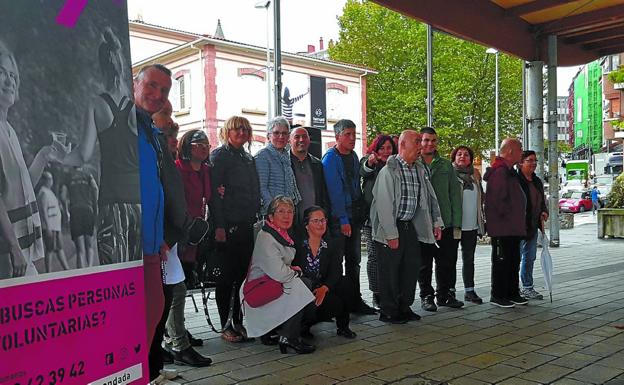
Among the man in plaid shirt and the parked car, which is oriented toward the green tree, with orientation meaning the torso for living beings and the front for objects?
the parked car

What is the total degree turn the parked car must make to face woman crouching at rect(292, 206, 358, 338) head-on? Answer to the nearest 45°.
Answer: approximately 45° to its left

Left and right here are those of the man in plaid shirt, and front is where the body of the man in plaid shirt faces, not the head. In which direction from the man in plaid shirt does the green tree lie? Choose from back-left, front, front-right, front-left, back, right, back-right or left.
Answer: back-left

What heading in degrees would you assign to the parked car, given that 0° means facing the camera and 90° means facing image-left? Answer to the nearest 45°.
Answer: approximately 45°

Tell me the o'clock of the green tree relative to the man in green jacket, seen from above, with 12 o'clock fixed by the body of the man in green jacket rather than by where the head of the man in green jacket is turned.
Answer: The green tree is roughly at 6 o'clock from the man in green jacket.

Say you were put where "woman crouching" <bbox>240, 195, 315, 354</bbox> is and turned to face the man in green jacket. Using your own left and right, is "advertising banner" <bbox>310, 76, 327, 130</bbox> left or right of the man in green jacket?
left

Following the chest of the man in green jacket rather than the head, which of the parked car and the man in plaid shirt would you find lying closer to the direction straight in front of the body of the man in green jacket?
the man in plaid shirt

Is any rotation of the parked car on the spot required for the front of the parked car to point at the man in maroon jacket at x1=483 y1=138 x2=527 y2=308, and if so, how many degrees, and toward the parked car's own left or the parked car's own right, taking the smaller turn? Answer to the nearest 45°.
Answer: approximately 45° to the parked car's own left

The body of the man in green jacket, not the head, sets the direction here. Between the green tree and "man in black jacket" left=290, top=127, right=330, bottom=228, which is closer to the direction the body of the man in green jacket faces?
the man in black jacket

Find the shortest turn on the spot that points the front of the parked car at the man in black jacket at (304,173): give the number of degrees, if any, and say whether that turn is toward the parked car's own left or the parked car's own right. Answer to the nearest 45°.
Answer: approximately 45° to the parked car's own left

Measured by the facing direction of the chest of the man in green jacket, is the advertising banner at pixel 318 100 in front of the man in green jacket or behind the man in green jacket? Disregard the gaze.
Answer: behind

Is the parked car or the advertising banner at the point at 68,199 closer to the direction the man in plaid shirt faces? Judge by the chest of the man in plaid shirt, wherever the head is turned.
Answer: the advertising banner
